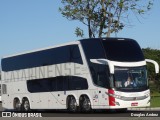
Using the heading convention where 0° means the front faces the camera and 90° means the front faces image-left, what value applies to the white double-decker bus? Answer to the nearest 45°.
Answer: approximately 315°
